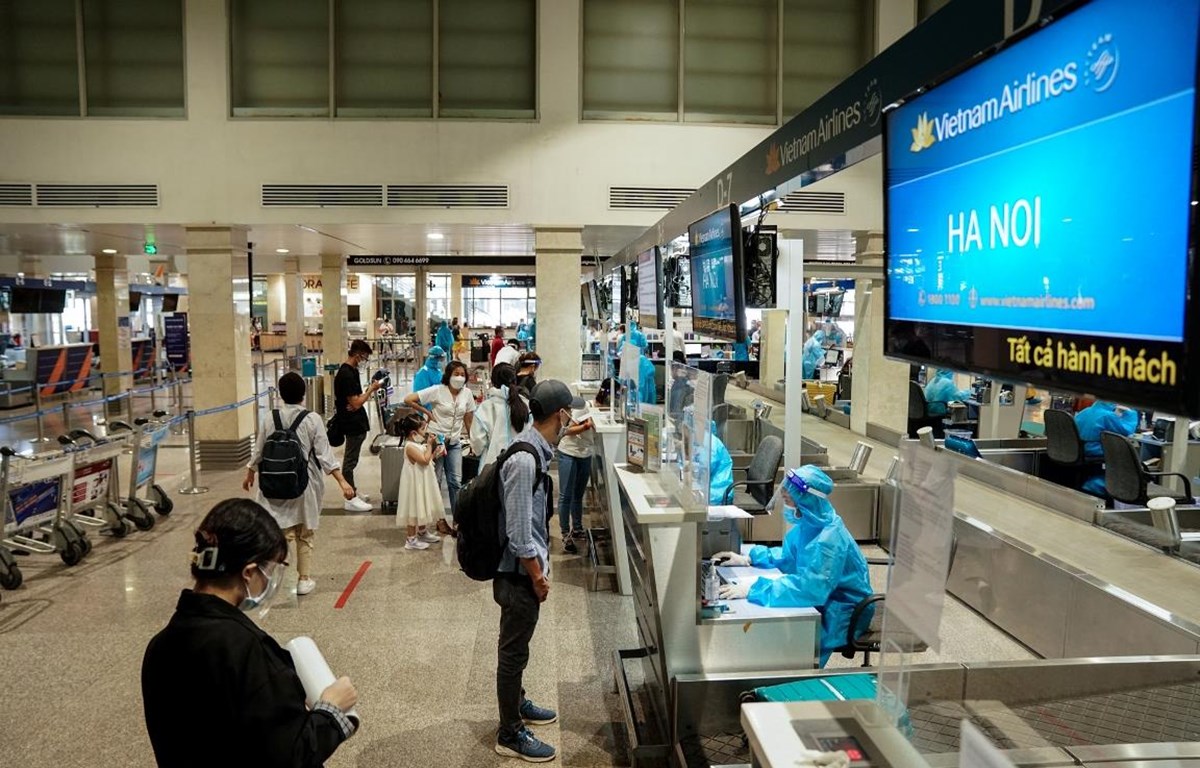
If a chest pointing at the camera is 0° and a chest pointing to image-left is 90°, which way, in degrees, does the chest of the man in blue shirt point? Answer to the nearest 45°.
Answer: approximately 270°

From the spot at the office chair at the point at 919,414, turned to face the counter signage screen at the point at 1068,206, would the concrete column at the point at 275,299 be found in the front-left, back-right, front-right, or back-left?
back-right

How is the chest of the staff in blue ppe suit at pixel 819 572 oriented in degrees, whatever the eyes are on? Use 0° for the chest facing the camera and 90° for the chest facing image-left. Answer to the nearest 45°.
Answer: approximately 90°

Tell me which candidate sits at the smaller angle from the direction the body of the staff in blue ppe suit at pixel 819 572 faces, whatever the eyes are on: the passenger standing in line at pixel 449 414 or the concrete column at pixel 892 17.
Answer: the passenger standing in line

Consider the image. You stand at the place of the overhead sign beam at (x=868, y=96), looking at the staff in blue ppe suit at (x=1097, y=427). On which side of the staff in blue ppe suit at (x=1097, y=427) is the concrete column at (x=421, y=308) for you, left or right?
left

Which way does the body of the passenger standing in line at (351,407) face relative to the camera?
to the viewer's right

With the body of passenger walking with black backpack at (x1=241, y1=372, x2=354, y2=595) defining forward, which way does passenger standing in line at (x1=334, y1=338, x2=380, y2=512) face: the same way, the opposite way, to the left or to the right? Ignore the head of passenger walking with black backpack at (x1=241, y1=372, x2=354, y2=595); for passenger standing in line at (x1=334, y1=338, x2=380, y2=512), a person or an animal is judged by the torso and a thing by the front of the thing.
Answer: to the right

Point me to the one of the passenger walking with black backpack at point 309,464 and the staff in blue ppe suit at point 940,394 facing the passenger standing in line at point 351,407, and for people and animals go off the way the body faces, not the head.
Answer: the passenger walking with black backpack at point 309,464

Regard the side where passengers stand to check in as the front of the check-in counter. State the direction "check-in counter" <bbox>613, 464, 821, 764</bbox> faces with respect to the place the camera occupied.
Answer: facing to the left of the viewer

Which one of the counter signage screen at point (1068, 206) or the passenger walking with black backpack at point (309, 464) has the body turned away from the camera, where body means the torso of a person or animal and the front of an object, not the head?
the passenger walking with black backpack

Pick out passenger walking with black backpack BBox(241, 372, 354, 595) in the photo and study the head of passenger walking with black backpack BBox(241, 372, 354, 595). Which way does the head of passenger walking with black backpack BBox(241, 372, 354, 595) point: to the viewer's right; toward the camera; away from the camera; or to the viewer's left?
away from the camera
